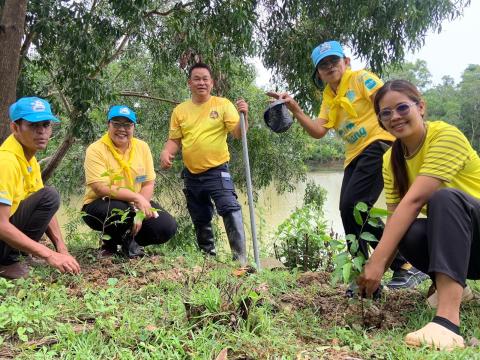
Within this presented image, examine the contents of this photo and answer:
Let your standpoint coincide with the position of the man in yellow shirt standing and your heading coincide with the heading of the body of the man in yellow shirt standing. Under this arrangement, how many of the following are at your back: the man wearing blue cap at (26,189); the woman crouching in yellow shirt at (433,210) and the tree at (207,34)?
1

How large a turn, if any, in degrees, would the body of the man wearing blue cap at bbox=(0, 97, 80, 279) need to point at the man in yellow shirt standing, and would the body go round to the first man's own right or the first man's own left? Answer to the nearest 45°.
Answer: approximately 90° to the first man's own left

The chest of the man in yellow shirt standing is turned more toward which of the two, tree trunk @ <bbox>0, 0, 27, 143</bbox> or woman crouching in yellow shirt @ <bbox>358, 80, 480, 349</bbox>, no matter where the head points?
the woman crouching in yellow shirt

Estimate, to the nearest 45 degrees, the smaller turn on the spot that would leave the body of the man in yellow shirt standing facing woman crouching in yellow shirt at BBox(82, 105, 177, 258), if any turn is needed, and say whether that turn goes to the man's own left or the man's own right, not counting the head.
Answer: approximately 45° to the man's own right

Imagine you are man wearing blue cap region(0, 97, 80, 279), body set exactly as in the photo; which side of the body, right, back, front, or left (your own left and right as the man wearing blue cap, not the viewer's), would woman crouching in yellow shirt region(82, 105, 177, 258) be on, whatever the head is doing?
left

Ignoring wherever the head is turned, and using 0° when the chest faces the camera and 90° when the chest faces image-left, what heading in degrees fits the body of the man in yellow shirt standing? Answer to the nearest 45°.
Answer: approximately 0°

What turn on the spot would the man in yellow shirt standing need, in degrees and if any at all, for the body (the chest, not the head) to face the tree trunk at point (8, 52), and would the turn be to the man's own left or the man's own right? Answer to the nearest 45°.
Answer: approximately 90° to the man's own right

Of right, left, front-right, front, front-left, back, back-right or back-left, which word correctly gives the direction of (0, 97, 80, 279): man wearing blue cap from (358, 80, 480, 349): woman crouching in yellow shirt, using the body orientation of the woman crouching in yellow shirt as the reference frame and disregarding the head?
front-right

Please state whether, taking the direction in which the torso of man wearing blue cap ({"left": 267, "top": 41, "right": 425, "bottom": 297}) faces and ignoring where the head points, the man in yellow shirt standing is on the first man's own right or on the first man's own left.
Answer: on the first man's own right

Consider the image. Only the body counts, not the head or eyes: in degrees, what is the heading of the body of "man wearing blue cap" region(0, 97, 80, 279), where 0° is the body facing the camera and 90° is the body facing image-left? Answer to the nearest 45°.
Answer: approximately 315°

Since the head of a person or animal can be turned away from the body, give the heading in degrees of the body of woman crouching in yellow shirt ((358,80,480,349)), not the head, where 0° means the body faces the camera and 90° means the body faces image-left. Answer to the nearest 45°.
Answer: approximately 45°
